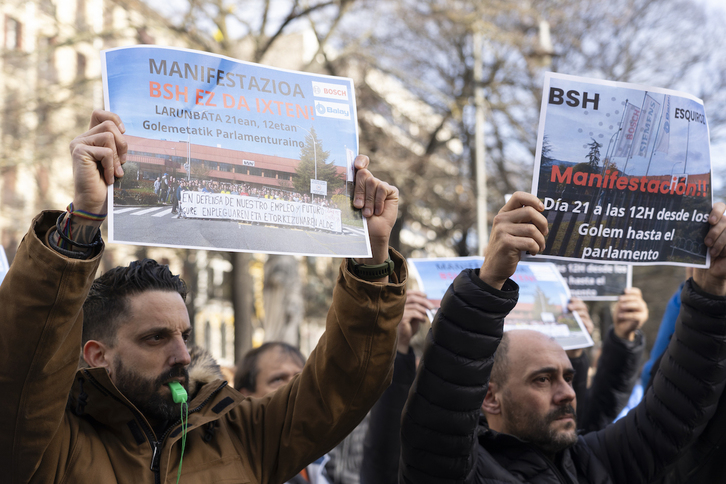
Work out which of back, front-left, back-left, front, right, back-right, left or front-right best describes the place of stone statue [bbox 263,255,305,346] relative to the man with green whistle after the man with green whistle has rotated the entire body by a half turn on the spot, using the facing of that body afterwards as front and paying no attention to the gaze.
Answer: front-right

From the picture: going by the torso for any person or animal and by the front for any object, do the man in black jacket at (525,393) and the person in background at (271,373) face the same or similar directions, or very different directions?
same or similar directions

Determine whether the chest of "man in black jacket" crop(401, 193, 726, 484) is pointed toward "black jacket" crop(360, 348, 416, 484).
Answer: no

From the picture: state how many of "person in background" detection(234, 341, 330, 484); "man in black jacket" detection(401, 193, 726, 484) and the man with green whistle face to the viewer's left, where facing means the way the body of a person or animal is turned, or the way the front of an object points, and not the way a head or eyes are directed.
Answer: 0

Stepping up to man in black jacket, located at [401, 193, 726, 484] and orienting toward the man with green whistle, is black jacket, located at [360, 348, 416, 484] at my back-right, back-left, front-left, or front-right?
front-right

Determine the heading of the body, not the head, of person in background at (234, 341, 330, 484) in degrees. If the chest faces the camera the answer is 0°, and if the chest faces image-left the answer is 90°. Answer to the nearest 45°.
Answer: approximately 315°

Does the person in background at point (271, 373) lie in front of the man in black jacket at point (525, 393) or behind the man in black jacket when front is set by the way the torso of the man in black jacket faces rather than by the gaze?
behind

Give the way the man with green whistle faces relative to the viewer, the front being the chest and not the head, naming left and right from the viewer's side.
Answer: facing the viewer and to the right of the viewer

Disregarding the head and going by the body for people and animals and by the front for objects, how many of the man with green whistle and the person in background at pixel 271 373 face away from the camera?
0

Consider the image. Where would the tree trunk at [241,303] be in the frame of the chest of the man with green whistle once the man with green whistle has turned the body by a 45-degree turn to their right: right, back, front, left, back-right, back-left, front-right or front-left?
back

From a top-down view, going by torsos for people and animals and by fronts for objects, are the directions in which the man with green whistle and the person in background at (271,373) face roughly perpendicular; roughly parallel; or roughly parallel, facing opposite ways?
roughly parallel

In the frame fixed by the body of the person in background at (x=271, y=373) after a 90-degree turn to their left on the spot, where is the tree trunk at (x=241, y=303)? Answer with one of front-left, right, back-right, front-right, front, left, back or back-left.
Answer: front-left

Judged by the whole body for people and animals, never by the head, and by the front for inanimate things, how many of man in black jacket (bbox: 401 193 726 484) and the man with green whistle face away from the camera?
0

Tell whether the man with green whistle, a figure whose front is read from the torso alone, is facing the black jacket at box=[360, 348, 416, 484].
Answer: no

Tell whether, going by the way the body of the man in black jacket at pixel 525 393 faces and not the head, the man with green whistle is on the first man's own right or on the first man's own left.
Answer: on the first man's own right

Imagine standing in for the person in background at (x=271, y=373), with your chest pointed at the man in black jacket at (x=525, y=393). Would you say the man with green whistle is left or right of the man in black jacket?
right
